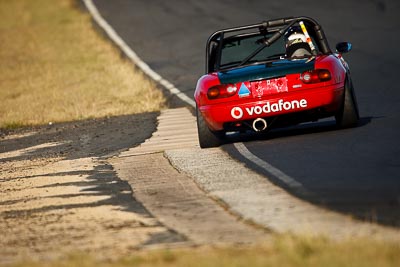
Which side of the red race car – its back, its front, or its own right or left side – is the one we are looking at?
back
